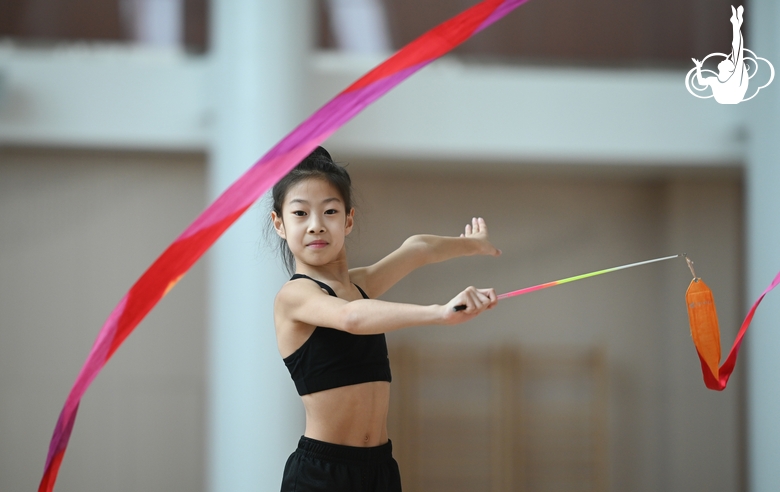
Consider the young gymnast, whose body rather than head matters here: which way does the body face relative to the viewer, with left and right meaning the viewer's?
facing the viewer and to the right of the viewer
